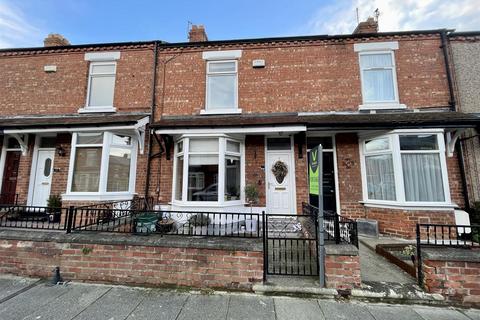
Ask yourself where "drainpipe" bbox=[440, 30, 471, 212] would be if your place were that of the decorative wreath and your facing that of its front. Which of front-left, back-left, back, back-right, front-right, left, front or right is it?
left

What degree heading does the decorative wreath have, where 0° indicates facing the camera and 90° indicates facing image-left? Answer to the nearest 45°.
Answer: approximately 0°

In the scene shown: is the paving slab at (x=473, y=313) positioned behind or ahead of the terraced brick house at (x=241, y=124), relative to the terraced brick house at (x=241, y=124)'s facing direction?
ahead

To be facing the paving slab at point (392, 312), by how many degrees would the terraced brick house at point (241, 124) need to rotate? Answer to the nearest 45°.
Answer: approximately 45° to its left

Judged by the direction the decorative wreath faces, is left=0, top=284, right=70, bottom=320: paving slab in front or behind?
in front
